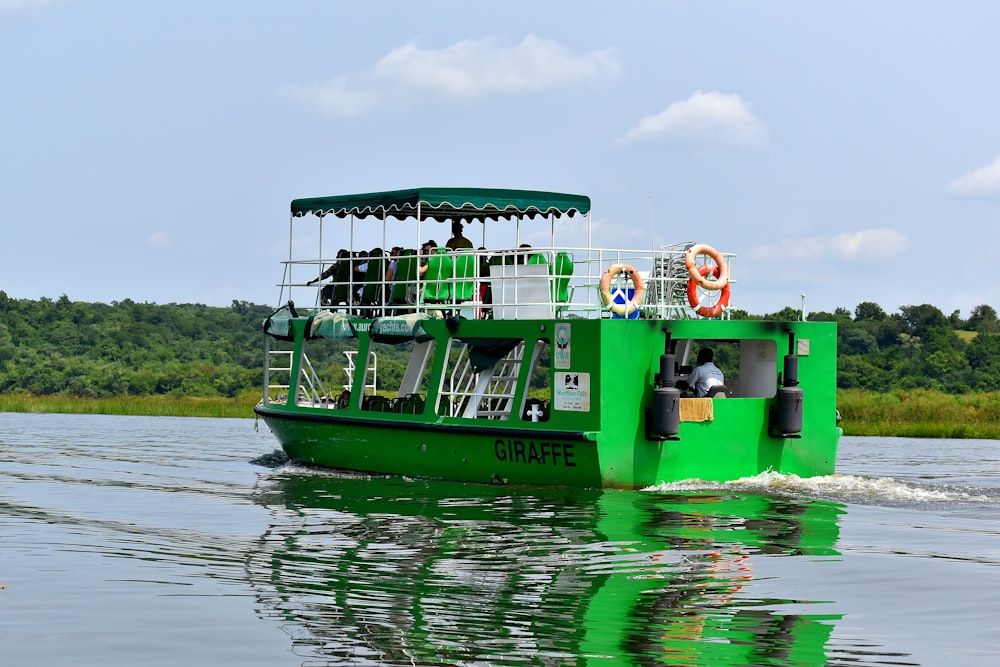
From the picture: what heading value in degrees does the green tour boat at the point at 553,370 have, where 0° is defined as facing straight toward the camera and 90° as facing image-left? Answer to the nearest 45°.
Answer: approximately 135°

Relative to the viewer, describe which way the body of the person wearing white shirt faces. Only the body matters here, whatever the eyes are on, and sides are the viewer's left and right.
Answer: facing away from the viewer and to the left of the viewer
